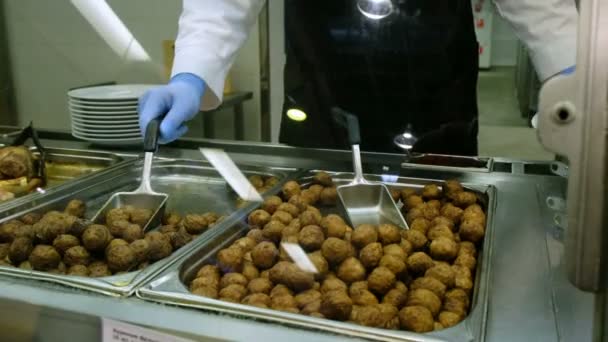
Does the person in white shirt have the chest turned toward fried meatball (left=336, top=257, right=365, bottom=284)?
yes

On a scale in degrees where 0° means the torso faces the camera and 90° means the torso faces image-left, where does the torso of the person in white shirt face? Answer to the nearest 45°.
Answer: approximately 0°

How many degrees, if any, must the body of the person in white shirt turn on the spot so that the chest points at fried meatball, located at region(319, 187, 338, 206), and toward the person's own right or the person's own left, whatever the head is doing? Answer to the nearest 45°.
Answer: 0° — they already face it

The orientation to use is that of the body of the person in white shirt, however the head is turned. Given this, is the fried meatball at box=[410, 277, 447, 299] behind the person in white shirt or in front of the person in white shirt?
in front

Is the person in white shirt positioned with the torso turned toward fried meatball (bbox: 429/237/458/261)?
yes

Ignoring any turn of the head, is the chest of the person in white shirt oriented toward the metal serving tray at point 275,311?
yes

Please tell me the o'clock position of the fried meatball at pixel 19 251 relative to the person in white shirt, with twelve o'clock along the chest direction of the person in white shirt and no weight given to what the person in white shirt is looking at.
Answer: The fried meatball is roughly at 1 o'clock from the person in white shirt.

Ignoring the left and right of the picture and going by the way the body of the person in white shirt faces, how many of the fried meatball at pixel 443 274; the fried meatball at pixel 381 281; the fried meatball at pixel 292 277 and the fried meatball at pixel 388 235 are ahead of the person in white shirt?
4

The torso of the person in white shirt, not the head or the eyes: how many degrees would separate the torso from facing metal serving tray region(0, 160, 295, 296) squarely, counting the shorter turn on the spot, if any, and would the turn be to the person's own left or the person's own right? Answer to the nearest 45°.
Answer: approximately 45° to the person's own right

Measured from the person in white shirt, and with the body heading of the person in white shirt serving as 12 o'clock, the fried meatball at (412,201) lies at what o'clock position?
The fried meatball is roughly at 12 o'clock from the person in white shirt.

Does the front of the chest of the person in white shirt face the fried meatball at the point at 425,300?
yes
